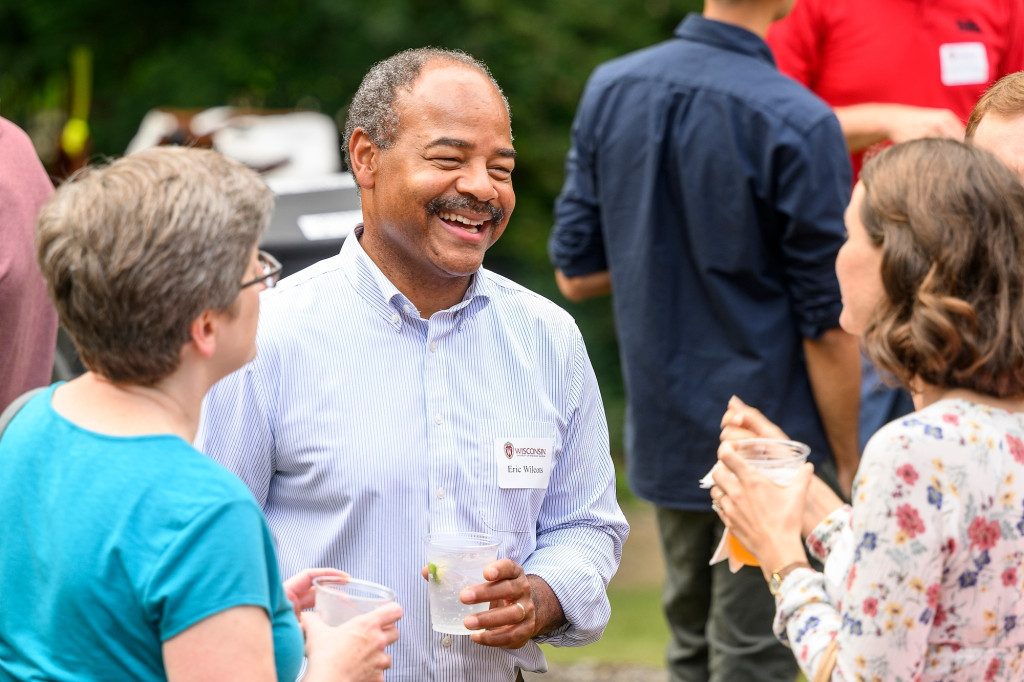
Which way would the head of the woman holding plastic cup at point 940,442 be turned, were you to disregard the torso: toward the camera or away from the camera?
away from the camera

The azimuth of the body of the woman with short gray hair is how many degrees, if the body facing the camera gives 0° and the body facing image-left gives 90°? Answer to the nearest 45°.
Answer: approximately 225°

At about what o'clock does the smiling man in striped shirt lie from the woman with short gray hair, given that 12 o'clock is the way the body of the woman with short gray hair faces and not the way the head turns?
The smiling man in striped shirt is roughly at 12 o'clock from the woman with short gray hair.

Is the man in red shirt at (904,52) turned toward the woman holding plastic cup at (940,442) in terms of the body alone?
yes

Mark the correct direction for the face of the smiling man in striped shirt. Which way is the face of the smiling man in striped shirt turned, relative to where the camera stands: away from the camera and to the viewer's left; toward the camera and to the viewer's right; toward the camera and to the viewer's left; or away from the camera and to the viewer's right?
toward the camera and to the viewer's right

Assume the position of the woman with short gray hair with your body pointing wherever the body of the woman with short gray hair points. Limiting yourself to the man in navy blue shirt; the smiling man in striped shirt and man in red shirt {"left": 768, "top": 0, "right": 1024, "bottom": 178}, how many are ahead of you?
3

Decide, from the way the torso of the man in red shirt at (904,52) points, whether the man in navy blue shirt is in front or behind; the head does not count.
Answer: in front

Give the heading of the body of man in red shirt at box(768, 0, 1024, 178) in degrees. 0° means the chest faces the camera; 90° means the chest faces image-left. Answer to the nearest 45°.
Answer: approximately 0°

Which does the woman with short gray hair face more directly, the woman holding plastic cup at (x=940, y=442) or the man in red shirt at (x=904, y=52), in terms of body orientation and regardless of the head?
the man in red shirt

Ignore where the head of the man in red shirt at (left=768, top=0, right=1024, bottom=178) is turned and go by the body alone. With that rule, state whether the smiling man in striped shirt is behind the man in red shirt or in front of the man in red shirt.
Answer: in front

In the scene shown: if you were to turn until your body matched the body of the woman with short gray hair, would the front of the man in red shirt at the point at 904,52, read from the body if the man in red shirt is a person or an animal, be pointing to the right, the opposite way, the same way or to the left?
the opposite way

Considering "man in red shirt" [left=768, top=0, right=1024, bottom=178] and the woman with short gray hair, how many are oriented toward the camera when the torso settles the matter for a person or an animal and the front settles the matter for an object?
1

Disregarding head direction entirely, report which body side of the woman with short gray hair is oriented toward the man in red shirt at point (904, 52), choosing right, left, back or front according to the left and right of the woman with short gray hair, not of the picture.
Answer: front
